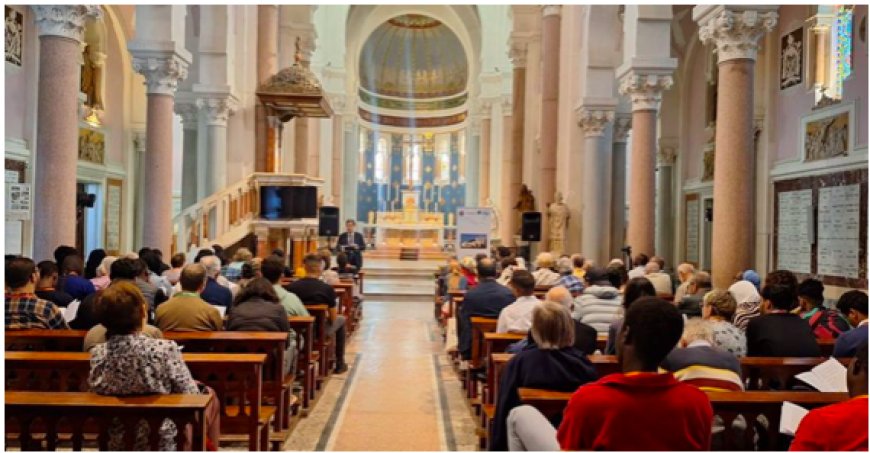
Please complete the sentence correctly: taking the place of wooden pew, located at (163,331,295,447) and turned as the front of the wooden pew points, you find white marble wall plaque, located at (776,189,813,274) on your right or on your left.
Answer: on your right

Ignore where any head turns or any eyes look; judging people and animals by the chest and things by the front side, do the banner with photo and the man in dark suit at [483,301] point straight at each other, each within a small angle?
yes

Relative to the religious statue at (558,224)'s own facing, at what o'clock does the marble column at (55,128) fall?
The marble column is roughly at 1 o'clock from the religious statue.

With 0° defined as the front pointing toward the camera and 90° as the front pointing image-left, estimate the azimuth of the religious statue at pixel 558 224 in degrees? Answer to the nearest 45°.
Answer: approximately 0°

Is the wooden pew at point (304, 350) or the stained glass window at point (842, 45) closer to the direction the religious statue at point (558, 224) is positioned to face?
the wooden pew

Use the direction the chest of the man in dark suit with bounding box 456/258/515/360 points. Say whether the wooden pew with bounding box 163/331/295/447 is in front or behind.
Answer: behind

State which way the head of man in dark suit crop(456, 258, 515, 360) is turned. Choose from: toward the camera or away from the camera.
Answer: away from the camera

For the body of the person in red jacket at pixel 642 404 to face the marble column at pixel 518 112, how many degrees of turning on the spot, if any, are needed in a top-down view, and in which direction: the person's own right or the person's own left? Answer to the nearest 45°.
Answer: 0° — they already face it

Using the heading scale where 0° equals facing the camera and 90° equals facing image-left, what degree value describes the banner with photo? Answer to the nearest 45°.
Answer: approximately 0°
